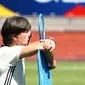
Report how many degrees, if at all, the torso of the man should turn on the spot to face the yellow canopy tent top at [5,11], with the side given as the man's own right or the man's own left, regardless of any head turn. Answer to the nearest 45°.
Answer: approximately 90° to the man's own left

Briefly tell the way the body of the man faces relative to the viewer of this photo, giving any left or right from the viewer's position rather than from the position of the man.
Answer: facing to the right of the viewer
